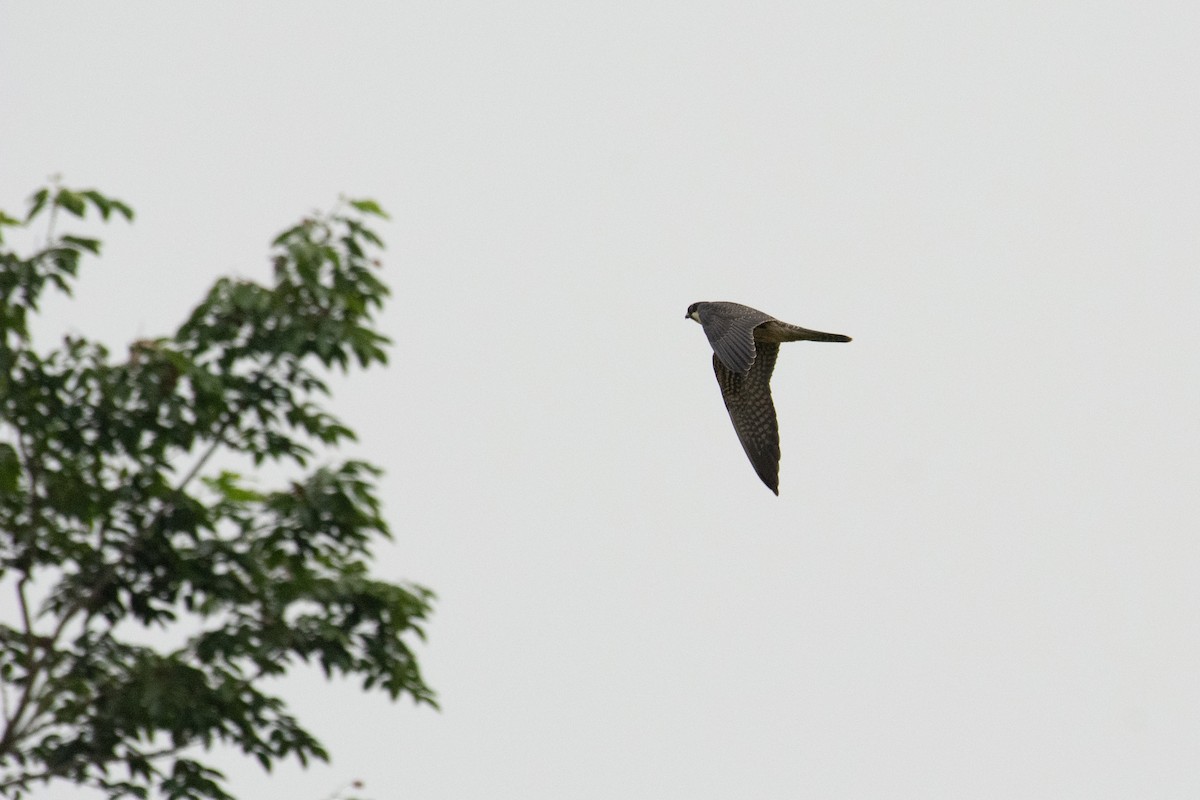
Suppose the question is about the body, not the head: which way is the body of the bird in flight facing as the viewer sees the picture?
to the viewer's left
